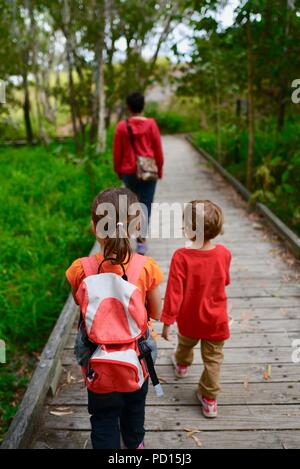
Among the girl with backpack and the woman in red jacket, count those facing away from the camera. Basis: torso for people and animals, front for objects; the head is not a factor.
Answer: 2

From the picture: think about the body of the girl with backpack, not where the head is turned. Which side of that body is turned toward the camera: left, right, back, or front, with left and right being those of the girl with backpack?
back

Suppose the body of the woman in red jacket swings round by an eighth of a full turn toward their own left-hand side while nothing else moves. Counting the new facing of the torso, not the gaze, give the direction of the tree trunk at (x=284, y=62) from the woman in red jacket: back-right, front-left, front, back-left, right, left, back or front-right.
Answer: right

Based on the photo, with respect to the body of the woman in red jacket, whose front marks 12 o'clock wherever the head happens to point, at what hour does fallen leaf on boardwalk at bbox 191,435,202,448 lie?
The fallen leaf on boardwalk is roughly at 6 o'clock from the woman in red jacket.

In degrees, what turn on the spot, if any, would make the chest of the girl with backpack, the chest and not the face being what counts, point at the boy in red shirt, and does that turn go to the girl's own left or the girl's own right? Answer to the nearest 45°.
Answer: approximately 45° to the girl's own right

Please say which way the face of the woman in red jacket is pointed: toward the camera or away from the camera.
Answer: away from the camera

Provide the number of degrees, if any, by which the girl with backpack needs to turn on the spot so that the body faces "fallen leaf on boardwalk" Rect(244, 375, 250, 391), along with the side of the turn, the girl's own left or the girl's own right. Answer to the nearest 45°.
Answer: approximately 45° to the girl's own right

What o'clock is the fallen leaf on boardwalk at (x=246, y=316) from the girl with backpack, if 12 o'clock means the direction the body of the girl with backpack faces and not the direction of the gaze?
The fallen leaf on boardwalk is roughly at 1 o'clock from the girl with backpack.

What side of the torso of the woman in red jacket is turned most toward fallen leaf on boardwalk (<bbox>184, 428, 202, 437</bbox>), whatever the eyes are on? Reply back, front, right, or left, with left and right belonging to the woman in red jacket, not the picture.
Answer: back

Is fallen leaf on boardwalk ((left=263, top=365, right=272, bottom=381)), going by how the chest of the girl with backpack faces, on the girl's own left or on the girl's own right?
on the girl's own right

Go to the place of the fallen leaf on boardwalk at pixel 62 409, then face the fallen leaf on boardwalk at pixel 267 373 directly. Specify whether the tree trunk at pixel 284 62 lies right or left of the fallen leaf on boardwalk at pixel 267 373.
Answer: left

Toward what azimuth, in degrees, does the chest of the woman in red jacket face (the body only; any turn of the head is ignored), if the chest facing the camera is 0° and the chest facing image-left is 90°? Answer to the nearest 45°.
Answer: approximately 180°

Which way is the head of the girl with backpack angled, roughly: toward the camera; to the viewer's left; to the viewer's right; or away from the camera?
away from the camera

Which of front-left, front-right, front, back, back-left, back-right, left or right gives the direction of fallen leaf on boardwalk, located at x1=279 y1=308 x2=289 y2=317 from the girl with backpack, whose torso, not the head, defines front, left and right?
front-right
